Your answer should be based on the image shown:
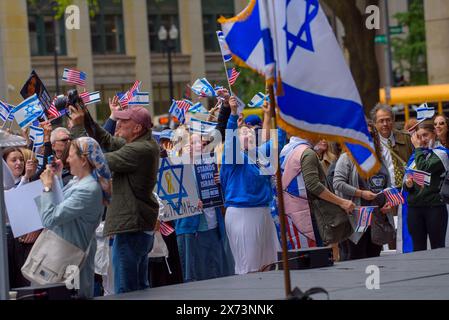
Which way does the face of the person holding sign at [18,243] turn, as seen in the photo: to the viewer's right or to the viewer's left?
to the viewer's right

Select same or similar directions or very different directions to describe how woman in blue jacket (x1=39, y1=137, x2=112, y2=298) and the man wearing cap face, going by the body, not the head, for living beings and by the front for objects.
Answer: same or similar directions

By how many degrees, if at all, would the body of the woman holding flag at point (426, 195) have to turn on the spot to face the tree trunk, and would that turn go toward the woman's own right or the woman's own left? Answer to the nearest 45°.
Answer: approximately 135° to the woman's own right

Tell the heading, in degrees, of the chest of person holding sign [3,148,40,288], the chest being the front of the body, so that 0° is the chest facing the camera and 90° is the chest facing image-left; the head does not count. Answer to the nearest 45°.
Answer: approximately 315°

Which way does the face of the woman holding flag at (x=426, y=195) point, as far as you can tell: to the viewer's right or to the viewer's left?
to the viewer's left

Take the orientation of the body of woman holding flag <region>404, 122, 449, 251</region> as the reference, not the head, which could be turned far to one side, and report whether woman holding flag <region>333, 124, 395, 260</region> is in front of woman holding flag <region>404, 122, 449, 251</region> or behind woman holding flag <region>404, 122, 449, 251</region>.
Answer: in front
